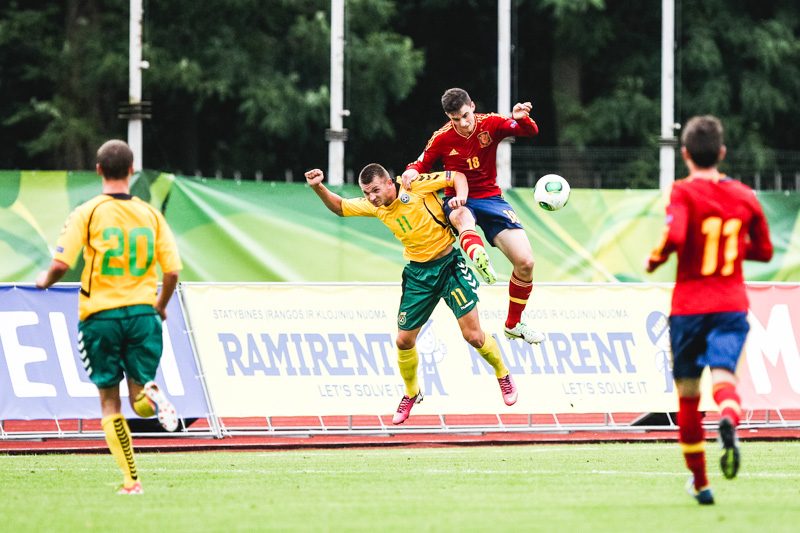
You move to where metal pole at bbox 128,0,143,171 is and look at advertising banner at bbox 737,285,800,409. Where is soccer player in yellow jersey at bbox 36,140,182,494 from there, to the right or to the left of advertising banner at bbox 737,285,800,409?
right

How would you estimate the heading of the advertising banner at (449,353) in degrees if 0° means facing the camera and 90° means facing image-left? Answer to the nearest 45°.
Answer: approximately 0°

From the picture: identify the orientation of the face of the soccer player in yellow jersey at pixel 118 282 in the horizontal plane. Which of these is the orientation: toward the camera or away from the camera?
away from the camera

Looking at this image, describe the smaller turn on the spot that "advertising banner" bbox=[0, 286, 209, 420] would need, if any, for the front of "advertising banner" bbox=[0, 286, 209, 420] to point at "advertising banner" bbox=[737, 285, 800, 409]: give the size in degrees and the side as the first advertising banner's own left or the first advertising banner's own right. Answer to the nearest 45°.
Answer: approximately 90° to the first advertising banner's own left

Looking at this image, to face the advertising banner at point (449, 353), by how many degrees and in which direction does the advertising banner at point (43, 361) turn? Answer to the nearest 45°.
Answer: approximately 90° to its left
